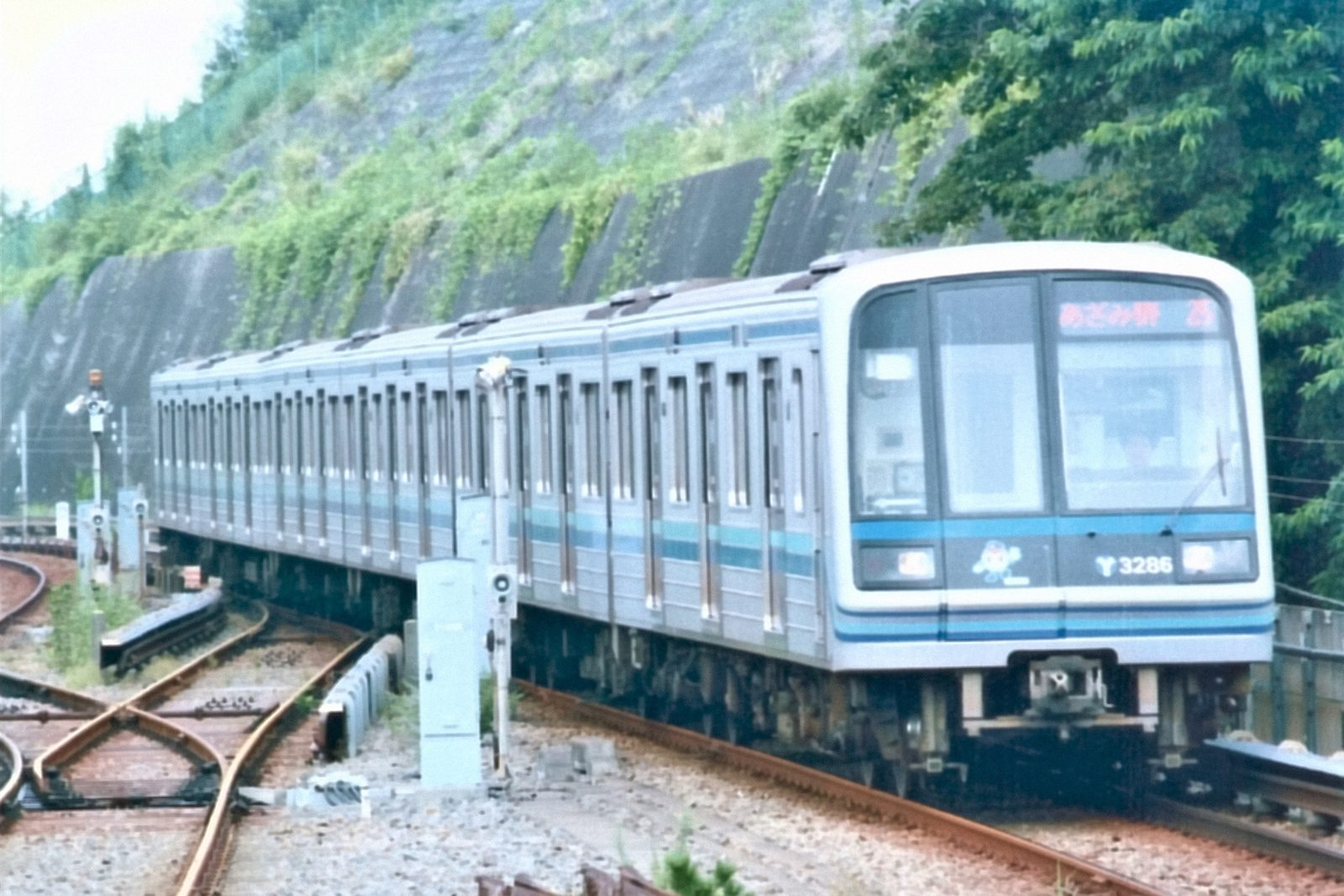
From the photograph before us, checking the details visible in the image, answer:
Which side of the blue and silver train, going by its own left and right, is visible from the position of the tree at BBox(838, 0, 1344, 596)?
left

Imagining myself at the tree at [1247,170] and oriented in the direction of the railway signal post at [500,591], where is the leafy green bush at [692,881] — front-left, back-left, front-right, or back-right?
front-left

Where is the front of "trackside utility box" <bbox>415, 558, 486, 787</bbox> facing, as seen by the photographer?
facing the viewer

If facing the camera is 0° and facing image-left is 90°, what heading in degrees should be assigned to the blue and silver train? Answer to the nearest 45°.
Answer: approximately 315°

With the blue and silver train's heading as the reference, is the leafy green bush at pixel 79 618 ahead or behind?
behind

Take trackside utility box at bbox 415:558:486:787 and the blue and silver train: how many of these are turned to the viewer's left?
0
